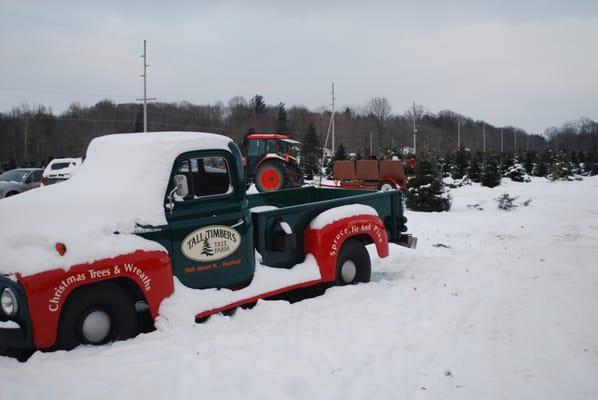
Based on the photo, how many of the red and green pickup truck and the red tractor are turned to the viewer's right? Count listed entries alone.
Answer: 0

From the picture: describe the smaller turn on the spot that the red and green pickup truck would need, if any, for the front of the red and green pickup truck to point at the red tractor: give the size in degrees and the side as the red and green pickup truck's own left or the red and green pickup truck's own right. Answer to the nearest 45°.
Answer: approximately 135° to the red and green pickup truck's own right

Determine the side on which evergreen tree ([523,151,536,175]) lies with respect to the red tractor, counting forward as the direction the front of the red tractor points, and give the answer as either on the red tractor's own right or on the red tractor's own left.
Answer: on the red tractor's own right

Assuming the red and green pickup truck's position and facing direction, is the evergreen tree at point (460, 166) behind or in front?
behind

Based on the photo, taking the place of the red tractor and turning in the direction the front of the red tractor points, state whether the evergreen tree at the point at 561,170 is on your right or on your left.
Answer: on your right

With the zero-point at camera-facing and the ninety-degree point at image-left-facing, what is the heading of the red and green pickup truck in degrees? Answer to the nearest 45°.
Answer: approximately 45°

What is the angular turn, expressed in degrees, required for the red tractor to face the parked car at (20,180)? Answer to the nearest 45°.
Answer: approximately 45° to its left

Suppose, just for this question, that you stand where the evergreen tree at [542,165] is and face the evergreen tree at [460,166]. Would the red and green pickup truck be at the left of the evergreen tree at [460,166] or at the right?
left

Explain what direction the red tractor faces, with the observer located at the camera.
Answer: facing away from the viewer and to the left of the viewer
